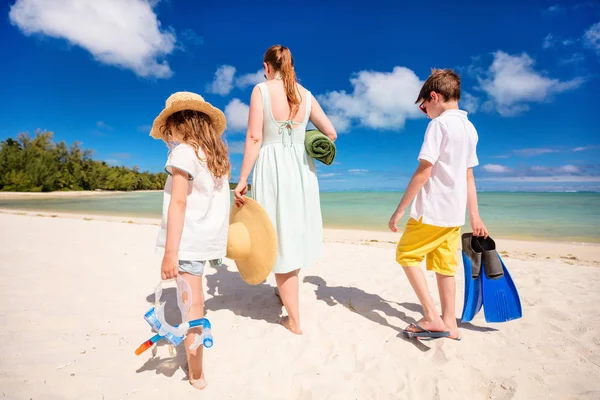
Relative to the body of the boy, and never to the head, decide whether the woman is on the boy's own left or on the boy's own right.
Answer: on the boy's own left

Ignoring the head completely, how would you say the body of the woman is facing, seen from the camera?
away from the camera

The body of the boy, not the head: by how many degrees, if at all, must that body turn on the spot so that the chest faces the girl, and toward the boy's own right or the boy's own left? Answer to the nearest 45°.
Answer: approximately 90° to the boy's own left

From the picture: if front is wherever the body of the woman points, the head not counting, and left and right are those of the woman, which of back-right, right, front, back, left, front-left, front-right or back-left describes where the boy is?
right

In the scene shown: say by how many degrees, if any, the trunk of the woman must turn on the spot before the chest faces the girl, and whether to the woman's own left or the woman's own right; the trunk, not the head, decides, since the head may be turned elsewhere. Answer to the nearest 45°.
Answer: approximately 135° to the woman's own left

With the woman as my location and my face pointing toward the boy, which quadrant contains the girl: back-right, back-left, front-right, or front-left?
back-right

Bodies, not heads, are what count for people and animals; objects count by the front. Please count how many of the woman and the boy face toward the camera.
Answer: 0

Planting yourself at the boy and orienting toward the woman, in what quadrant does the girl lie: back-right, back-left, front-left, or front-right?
front-left

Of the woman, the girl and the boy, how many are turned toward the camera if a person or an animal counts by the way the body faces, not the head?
0

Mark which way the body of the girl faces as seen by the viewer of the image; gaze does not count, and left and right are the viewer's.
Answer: facing away from the viewer and to the left of the viewer

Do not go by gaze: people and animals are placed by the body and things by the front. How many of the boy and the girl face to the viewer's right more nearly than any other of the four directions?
0
